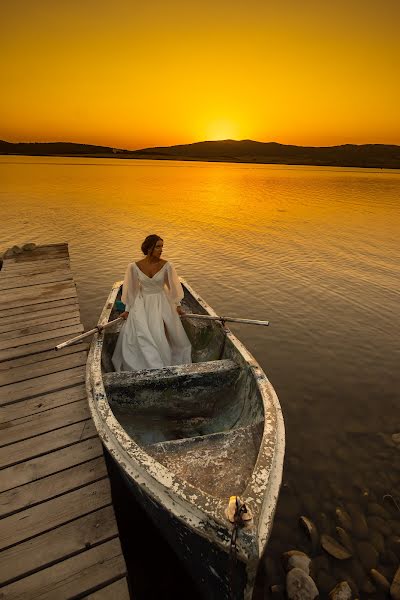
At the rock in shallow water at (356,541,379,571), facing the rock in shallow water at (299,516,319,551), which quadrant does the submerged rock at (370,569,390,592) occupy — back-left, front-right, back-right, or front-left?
back-left

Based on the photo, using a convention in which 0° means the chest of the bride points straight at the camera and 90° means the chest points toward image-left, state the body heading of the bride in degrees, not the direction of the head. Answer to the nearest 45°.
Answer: approximately 0°

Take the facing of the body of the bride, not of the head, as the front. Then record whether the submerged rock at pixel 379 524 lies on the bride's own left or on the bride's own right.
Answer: on the bride's own left

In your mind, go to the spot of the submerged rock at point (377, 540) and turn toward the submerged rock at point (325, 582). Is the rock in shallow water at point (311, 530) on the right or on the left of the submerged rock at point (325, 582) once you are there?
right

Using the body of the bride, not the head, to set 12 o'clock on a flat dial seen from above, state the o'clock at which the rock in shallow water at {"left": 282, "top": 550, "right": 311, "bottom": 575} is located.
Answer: The rock in shallow water is roughly at 11 o'clock from the bride.
